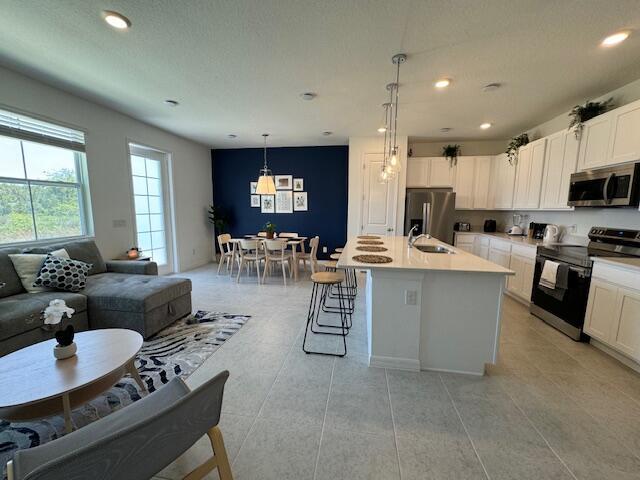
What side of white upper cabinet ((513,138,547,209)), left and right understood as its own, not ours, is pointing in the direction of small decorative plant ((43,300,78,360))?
front

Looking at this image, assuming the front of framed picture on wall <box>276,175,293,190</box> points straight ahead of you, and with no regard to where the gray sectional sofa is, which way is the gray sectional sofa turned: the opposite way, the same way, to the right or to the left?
to the left

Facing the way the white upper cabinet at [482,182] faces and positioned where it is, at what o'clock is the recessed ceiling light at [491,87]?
The recessed ceiling light is roughly at 12 o'clock from the white upper cabinet.

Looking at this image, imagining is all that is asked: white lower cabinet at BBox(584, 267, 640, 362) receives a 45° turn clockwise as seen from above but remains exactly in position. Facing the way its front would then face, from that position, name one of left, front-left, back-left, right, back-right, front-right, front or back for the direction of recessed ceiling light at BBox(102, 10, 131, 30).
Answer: front-left

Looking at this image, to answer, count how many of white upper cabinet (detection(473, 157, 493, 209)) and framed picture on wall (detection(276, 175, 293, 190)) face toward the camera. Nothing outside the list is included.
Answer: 2

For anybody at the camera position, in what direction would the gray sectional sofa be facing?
facing the viewer and to the right of the viewer

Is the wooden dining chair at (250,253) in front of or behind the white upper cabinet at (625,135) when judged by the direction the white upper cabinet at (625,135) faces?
in front

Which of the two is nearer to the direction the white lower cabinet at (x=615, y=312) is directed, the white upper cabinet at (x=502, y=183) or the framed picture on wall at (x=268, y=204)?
the framed picture on wall

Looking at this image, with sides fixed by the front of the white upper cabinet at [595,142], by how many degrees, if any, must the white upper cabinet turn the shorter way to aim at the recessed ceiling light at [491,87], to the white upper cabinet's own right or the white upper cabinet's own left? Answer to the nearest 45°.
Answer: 0° — it already faces it

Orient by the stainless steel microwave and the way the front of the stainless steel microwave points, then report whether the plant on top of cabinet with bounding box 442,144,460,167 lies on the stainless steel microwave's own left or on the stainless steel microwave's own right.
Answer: on the stainless steel microwave's own right

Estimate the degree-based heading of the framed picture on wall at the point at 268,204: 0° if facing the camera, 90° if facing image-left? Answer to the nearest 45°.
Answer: approximately 0°
